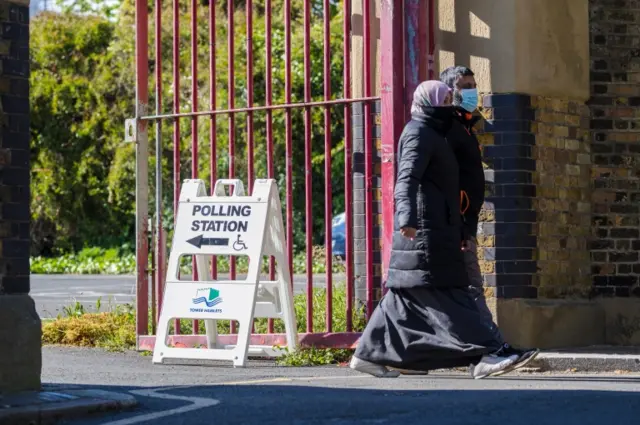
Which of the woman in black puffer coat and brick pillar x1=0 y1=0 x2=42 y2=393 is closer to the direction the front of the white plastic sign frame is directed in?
the brick pillar

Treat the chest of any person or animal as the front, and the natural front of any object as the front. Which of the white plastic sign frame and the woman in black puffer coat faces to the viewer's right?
the woman in black puffer coat

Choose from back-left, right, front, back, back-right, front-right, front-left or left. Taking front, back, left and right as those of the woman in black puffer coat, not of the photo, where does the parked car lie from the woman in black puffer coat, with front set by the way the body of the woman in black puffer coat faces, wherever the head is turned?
left

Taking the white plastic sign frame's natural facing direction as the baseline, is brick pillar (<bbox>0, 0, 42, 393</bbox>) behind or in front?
in front

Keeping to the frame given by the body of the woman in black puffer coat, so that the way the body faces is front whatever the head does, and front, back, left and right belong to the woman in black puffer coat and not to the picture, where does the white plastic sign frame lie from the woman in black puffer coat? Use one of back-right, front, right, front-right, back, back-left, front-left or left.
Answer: back-left

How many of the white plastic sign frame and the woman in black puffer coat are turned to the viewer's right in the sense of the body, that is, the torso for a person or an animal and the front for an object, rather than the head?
1

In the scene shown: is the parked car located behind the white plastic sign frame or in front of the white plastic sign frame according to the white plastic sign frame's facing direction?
behind

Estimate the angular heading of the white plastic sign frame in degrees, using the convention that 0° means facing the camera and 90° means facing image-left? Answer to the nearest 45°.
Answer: approximately 45°

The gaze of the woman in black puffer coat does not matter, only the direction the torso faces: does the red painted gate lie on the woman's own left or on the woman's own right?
on the woman's own left

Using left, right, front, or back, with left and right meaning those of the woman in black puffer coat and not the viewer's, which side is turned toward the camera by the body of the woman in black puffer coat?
right
